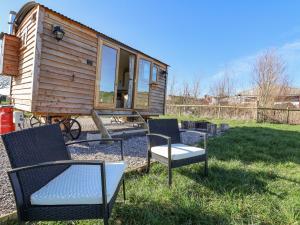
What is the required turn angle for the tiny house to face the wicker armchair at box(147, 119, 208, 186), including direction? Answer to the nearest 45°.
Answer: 0° — it already faces it

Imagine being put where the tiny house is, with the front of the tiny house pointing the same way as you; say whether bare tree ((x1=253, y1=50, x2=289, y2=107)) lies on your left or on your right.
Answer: on your left

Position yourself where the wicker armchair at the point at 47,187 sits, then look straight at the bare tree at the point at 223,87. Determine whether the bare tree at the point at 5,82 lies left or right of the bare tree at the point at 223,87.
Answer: left

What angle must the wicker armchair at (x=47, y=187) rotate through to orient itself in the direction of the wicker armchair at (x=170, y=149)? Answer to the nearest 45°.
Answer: approximately 90° to its left

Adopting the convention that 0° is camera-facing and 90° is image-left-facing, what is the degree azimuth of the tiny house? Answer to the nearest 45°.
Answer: approximately 315°

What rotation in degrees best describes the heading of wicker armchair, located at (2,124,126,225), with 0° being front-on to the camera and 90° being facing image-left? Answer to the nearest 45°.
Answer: approximately 315°

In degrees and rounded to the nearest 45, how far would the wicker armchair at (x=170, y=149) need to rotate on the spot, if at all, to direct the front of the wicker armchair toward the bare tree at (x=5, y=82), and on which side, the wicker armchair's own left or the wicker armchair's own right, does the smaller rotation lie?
approximately 180°

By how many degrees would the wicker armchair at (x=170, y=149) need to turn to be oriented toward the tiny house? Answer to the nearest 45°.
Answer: approximately 180°

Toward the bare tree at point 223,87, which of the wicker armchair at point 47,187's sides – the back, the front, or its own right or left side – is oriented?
left
